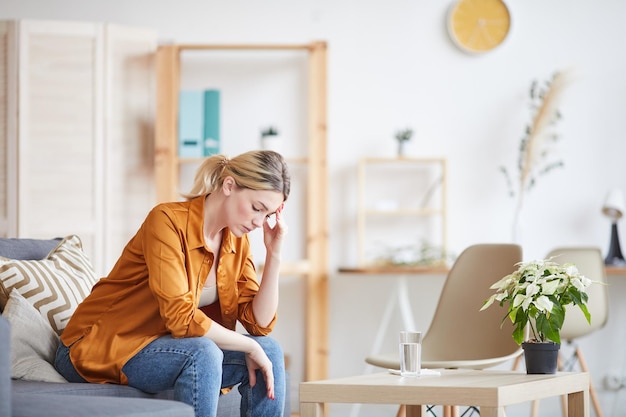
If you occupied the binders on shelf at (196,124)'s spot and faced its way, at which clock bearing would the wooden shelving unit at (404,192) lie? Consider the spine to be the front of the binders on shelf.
The wooden shelving unit is roughly at 9 o'clock from the binders on shelf.

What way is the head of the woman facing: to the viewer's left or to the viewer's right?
to the viewer's right

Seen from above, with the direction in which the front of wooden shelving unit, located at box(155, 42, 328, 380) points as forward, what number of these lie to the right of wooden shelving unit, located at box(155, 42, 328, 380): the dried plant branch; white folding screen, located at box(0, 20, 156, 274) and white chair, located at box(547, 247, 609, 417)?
1

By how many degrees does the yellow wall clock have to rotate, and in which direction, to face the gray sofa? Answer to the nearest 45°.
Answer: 0° — it already faces it

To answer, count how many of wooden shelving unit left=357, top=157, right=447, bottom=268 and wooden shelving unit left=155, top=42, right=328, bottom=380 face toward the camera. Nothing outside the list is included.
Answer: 2
